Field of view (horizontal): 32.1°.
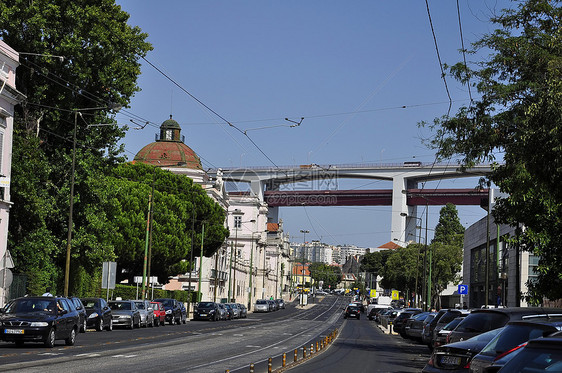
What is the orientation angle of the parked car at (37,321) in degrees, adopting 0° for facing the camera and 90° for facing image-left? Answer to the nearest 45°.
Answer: approximately 45°

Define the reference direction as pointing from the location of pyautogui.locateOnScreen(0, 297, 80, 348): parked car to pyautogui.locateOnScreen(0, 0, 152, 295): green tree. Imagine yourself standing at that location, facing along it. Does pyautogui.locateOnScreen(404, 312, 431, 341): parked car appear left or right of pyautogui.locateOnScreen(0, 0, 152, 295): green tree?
right

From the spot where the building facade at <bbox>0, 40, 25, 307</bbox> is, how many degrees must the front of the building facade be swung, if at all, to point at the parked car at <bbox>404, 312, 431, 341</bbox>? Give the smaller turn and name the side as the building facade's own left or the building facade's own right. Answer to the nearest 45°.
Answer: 0° — it already faces it

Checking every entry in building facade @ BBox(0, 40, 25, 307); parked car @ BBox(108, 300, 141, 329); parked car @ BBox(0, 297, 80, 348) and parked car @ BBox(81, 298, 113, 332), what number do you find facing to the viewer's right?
1

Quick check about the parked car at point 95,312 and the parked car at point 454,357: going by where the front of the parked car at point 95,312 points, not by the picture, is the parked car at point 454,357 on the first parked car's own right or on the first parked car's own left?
on the first parked car's own left

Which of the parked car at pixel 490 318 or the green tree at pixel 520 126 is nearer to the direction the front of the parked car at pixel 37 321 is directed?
the parked car
